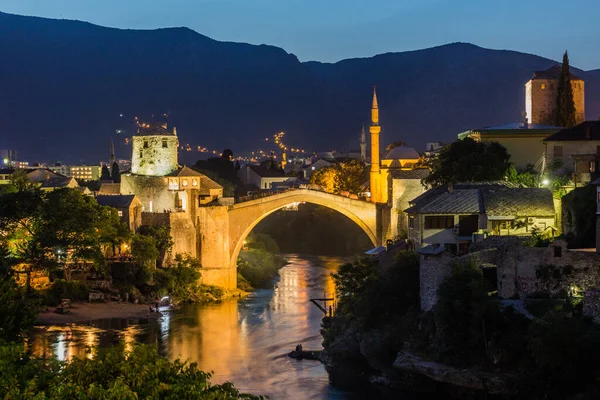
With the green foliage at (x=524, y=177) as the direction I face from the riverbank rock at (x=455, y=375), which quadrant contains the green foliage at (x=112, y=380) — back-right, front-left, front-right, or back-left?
back-left

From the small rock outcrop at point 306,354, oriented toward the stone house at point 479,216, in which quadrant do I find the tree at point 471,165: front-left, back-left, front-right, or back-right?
front-left

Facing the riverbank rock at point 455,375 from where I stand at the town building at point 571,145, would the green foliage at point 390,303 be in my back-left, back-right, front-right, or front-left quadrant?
front-right
